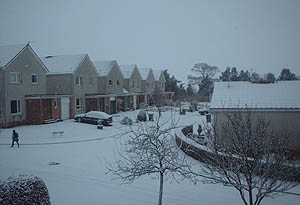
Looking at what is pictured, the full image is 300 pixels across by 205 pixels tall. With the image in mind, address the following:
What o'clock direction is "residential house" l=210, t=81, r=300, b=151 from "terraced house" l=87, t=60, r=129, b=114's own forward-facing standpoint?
The residential house is roughly at 1 o'clock from the terraced house.

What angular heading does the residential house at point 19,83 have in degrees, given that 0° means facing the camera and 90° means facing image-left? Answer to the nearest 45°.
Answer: approximately 315°

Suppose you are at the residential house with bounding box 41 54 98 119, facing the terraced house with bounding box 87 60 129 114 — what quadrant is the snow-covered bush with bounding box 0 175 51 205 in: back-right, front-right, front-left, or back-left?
back-right

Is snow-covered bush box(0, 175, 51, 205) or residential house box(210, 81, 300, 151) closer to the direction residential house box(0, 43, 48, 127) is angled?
the residential house

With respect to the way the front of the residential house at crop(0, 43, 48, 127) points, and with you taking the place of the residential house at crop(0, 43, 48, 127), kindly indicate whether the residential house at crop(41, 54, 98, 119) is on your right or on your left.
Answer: on your left

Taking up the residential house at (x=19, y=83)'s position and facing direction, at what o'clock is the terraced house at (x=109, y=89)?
The terraced house is roughly at 9 o'clock from the residential house.

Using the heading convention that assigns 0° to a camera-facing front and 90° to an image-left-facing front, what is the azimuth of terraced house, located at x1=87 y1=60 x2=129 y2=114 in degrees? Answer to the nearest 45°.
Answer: approximately 315°
